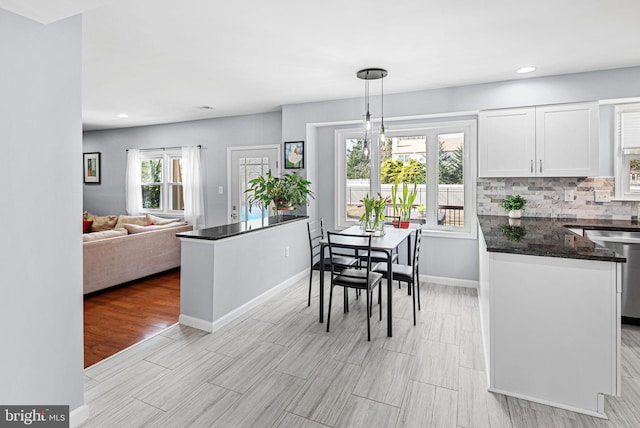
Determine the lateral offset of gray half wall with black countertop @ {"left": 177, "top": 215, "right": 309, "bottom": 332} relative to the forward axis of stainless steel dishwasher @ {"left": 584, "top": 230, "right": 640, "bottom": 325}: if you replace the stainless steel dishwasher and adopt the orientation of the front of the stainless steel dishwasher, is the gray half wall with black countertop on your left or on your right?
on your right

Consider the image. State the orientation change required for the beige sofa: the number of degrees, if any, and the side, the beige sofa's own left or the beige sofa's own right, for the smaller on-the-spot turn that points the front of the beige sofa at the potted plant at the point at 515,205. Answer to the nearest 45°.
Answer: approximately 180°

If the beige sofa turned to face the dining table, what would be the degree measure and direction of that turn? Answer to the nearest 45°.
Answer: approximately 180°
